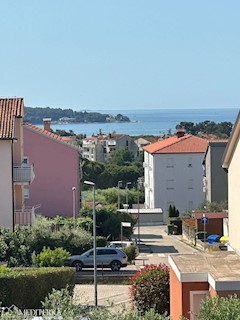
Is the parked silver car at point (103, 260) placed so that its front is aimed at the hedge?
no

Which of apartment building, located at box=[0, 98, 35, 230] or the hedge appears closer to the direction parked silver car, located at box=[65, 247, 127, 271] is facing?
the apartment building

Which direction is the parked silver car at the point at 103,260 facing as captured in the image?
to the viewer's left

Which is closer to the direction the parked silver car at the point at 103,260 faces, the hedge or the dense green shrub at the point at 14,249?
the dense green shrub

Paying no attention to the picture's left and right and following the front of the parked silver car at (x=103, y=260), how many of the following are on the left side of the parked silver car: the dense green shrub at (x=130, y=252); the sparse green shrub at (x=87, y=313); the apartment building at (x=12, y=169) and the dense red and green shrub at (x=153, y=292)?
2

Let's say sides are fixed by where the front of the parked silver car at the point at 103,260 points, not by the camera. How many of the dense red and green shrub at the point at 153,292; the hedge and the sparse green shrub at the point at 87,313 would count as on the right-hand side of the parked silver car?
0

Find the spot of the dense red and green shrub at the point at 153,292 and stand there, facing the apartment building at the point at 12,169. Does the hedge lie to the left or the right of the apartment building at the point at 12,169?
left

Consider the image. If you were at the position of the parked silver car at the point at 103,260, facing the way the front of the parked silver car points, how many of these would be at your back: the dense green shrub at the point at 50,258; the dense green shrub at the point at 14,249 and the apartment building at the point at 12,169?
0

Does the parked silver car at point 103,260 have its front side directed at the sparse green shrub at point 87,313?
no

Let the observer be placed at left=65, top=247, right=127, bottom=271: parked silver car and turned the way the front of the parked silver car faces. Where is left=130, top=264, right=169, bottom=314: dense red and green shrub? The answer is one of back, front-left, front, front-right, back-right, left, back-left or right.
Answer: left

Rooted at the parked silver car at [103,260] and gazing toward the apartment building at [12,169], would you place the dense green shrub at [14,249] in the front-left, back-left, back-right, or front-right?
front-left

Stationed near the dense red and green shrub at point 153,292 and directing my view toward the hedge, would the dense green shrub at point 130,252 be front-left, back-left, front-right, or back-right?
front-right

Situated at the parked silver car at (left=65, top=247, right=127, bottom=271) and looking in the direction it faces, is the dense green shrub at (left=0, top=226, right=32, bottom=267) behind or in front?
in front

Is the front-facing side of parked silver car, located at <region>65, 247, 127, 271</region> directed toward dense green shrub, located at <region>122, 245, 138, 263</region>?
no

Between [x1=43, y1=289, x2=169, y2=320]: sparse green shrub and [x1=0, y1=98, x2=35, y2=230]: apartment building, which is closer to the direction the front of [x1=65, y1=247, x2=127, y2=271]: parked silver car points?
the apartment building
